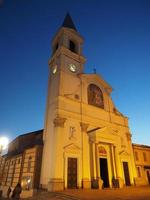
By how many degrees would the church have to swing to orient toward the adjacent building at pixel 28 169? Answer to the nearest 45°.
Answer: approximately 135° to its right

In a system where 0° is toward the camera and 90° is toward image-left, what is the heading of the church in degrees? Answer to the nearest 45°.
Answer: approximately 315°

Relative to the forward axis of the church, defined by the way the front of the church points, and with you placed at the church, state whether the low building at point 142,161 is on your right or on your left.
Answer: on your left
